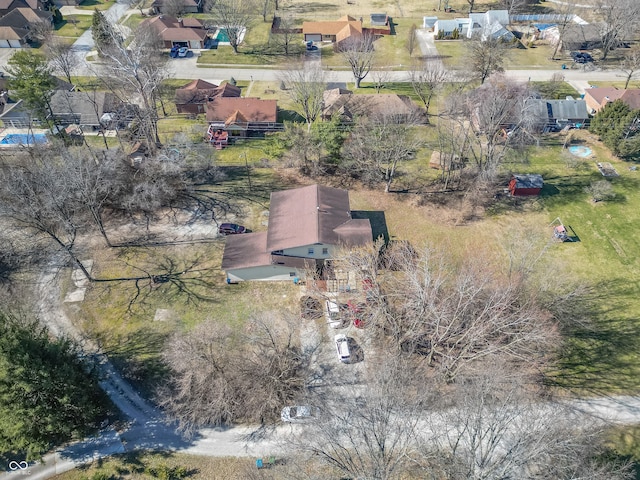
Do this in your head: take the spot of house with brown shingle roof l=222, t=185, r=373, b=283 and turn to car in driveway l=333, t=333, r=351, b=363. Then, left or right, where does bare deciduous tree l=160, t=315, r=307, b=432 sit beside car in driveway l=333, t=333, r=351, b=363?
right

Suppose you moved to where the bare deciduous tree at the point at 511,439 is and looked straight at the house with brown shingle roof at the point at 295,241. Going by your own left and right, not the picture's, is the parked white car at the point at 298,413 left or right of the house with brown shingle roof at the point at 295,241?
left

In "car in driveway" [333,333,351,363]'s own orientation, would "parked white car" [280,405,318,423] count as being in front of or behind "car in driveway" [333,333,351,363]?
behind

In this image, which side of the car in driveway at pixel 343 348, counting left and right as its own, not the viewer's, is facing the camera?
back

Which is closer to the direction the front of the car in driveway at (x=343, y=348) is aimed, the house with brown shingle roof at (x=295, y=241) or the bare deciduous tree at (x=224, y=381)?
the house with brown shingle roof

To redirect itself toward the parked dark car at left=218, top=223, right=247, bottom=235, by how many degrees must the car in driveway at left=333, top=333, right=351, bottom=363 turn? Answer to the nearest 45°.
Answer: approximately 45° to its left

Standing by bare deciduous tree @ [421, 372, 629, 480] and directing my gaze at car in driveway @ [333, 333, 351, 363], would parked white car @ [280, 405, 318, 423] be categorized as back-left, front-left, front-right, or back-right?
front-left

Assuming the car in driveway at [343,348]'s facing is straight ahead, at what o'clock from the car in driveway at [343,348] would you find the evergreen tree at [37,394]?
The evergreen tree is roughly at 8 o'clock from the car in driveway.

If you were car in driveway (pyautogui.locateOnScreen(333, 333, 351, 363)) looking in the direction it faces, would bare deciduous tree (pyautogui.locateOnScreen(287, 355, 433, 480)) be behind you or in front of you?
behind

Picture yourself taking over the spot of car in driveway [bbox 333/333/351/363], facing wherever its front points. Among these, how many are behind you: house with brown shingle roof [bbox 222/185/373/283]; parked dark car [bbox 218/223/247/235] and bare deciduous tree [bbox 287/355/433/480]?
1

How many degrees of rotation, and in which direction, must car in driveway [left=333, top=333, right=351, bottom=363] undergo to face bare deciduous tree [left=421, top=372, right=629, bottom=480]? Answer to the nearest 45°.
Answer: approximately 135° to its right
